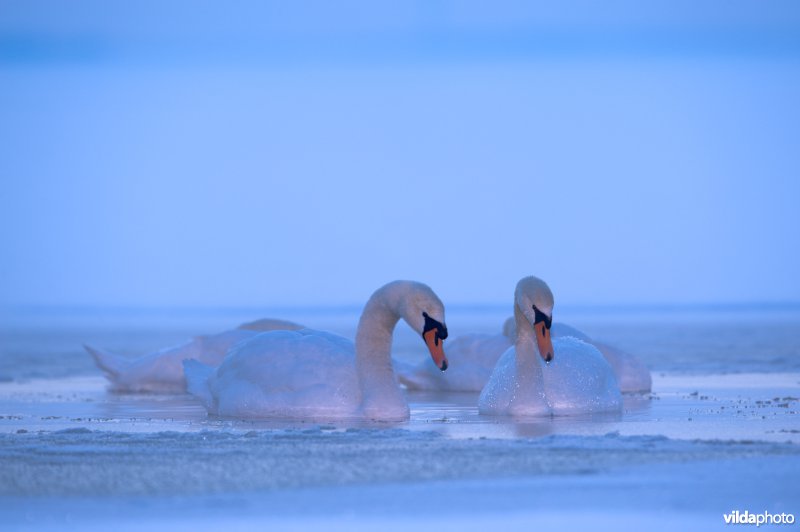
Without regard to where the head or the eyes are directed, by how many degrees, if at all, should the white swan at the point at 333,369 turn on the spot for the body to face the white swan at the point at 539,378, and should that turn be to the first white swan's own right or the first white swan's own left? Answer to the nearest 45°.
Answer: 0° — it already faces it

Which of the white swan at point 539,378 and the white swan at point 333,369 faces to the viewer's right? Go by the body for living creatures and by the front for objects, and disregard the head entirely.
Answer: the white swan at point 333,369

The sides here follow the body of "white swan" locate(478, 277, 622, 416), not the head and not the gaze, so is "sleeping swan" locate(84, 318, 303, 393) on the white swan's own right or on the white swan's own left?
on the white swan's own right

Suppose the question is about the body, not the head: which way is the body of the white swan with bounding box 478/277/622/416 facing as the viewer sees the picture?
toward the camera

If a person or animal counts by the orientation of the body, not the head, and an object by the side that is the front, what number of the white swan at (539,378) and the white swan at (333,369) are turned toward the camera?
1

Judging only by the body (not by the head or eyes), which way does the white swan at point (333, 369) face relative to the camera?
to the viewer's right

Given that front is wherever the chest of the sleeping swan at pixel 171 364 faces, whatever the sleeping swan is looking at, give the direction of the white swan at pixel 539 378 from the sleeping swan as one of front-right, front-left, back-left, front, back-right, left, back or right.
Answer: front-right

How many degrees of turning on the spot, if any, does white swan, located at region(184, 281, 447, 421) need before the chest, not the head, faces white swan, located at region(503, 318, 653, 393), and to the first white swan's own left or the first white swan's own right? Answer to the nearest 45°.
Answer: approximately 45° to the first white swan's own left

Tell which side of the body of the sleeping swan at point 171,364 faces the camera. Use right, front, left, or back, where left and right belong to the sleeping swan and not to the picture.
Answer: right
